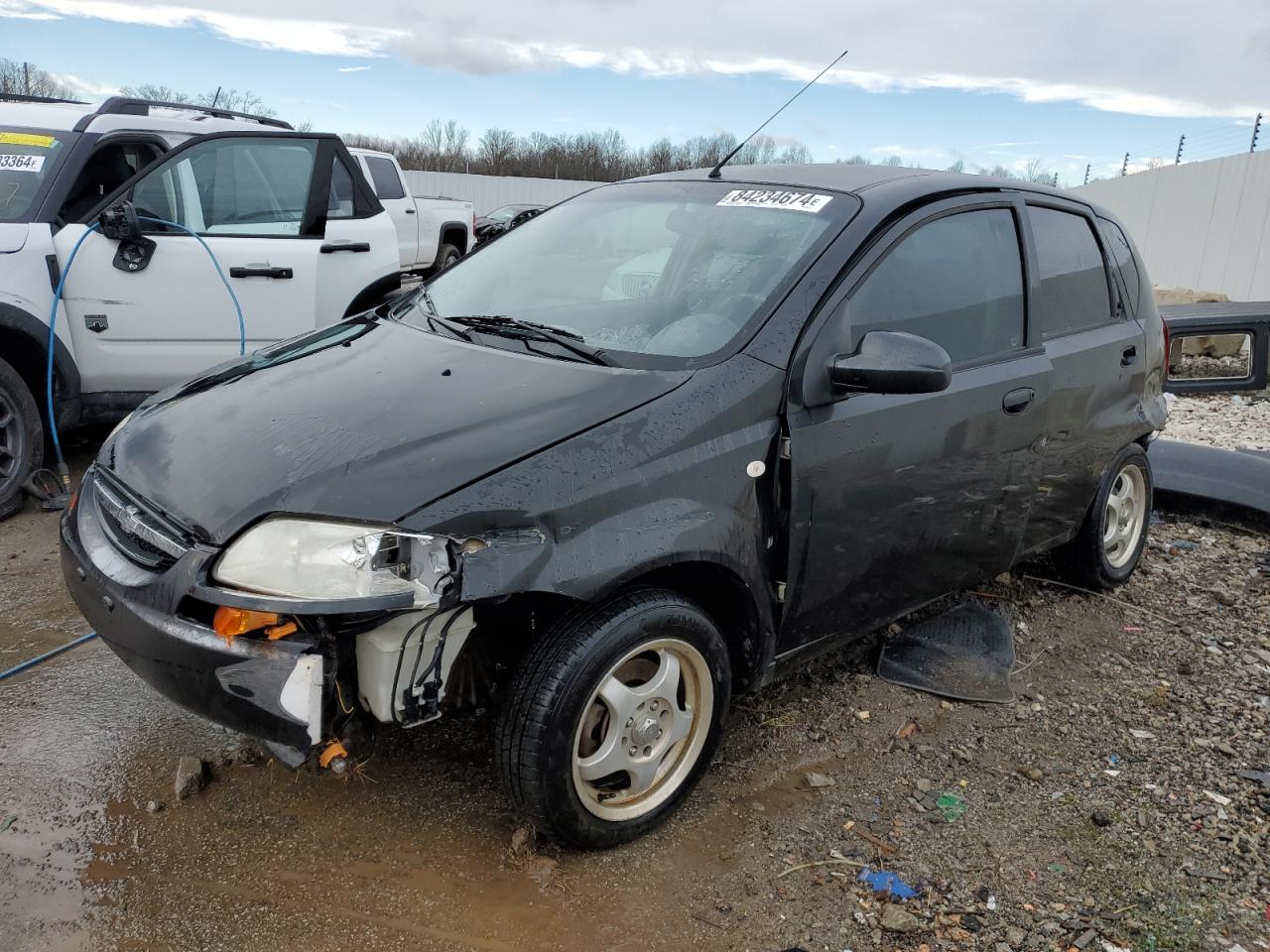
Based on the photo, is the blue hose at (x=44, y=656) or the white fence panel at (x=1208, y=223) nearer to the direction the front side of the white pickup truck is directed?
the blue hose

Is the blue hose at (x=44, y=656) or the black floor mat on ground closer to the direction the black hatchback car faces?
the blue hose

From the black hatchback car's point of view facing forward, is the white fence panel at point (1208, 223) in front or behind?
behind

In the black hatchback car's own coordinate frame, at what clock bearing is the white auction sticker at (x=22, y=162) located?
The white auction sticker is roughly at 3 o'clock from the black hatchback car.

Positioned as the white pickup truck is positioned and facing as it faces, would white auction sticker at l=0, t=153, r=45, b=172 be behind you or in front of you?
in front

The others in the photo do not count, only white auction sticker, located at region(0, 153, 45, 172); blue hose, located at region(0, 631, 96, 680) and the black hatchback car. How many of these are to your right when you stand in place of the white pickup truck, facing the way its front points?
0

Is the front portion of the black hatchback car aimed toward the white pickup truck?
no

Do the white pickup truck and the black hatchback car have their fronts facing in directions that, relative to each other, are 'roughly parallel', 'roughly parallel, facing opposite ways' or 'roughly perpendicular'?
roughly parallel

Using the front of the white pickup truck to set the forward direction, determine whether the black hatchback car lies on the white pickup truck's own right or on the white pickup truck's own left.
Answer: on the white pickup truck's own left

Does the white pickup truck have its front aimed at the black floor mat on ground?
no

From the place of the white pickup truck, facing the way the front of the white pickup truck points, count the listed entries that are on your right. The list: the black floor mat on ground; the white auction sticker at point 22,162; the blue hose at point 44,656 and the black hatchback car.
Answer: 0

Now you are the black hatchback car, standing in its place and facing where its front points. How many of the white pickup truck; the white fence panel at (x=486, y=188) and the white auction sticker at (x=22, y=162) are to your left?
0

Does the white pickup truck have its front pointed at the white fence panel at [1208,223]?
no

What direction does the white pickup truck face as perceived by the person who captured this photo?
facing the viewer and to the left of the viewer

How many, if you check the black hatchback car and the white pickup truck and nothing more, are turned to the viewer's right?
0
